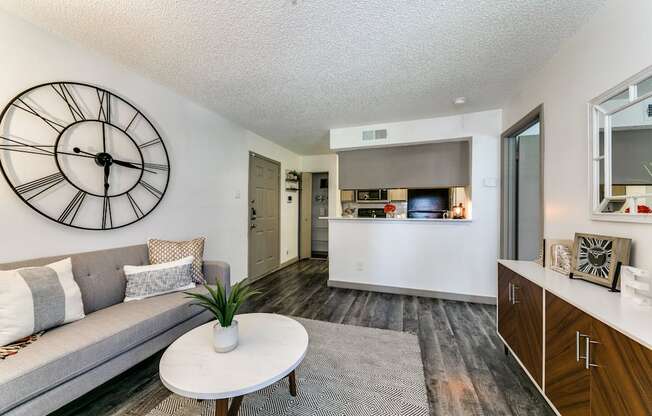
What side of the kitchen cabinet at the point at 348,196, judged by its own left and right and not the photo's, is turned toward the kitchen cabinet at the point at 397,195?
left

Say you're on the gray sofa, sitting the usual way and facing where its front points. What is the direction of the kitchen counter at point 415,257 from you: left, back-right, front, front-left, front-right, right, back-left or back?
front-left

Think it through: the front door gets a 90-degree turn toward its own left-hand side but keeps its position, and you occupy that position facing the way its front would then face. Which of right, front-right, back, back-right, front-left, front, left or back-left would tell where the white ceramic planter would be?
back-right

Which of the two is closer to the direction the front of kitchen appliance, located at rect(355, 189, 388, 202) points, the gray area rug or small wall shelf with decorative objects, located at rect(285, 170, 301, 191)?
the gray area rug

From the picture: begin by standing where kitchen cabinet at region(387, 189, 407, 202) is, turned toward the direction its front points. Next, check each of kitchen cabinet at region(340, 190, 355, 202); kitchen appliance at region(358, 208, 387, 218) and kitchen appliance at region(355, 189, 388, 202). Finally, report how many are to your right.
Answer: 3

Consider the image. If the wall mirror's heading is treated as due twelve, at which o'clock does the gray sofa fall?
The gray sofa is roughly at 12 o'clock from the wall mirror.

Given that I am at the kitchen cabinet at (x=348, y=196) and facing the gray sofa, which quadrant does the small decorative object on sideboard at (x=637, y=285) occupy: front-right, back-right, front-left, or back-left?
front-left

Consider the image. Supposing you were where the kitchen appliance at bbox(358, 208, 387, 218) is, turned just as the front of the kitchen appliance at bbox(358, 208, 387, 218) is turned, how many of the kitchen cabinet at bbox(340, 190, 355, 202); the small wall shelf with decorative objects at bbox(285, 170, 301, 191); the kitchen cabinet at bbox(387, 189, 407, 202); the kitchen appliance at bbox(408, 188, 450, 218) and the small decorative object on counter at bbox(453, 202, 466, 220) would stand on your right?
2

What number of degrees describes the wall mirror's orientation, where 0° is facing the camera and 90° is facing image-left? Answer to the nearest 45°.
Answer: approximately 45°

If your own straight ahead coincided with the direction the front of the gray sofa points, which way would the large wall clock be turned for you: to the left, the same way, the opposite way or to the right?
the same way

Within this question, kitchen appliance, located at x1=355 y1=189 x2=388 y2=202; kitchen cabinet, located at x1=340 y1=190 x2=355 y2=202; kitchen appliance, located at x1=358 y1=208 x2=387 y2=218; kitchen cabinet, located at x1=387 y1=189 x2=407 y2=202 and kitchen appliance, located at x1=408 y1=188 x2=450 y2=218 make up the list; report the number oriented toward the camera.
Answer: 5

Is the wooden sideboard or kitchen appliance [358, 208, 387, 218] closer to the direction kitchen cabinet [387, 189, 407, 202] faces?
the wooden sideboard

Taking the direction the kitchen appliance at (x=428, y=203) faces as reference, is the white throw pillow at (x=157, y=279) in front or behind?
in front

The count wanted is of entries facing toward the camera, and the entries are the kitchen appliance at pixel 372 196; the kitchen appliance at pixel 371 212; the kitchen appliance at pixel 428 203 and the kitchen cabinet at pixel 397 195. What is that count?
4

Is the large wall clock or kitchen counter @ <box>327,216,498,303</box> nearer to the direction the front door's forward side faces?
the kitchen counter

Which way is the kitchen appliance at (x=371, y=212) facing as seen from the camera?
toward the camera

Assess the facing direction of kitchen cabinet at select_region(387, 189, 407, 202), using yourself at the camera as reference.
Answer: facing the viewer
